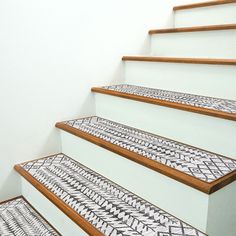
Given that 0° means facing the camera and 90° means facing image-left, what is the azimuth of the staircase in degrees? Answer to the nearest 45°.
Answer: approximately 45°
